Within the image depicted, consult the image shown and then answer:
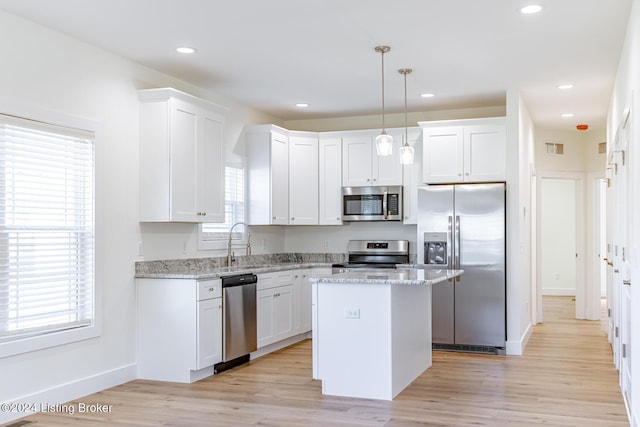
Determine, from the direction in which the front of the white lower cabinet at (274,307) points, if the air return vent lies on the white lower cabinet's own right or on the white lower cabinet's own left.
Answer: on the white lower cabinet's own left

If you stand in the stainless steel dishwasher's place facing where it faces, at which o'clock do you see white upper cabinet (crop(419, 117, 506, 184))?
The white upper cabinet is roughly at 10 o'clock from the stainless steel dishwasher.

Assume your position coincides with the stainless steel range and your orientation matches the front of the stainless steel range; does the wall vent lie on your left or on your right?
on your left

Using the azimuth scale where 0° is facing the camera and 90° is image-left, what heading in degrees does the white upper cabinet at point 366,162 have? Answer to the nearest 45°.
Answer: approximately 0°

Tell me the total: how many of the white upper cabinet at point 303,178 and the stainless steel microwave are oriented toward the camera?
2

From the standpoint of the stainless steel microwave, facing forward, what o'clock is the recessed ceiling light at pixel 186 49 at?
The recessed ceiling light is roughly at 1 o'clock from the stainless steel microwave.

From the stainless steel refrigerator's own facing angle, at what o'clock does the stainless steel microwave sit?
The stainless steel microwave is roughly at 4 o'clock from the stainless steel refrigerator.

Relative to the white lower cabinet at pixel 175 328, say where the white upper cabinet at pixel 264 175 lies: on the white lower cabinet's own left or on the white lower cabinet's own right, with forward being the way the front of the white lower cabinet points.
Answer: on the white lower cabinet's own left
